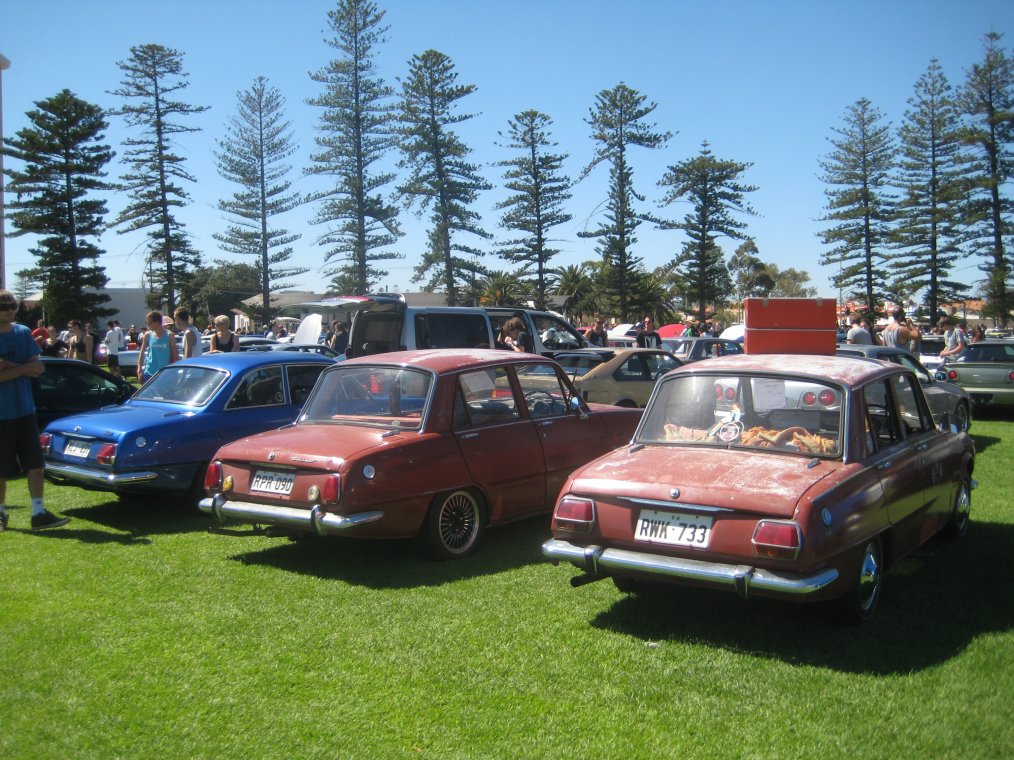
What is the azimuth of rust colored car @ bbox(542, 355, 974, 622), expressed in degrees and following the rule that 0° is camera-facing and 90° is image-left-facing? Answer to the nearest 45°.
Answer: approximately 225°

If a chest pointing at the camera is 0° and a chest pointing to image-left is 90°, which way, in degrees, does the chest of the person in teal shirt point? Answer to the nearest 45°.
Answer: approximately 0°

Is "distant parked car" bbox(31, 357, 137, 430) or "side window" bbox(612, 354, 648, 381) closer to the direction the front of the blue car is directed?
the side window

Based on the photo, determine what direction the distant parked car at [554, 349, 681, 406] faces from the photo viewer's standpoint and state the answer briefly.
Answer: facing away from the viewer and to the right of the viewer

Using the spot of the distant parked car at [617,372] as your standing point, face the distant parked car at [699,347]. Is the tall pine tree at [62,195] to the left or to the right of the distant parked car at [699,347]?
left

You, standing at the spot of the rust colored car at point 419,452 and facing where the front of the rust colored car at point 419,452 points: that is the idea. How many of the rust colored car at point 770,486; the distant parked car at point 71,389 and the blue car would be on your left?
2

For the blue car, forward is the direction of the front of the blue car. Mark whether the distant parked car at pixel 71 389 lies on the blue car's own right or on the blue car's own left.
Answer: on the blue car's own left

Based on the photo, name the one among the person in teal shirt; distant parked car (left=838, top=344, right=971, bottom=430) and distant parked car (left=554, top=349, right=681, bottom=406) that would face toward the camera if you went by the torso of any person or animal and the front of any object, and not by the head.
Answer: the person in teal shirt

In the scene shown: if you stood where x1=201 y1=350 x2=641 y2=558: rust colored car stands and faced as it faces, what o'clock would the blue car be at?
The blue car is roughly at 9 o'clock from the rust colored car.

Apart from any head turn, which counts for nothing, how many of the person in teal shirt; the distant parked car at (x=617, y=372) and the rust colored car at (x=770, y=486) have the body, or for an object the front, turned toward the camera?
1
